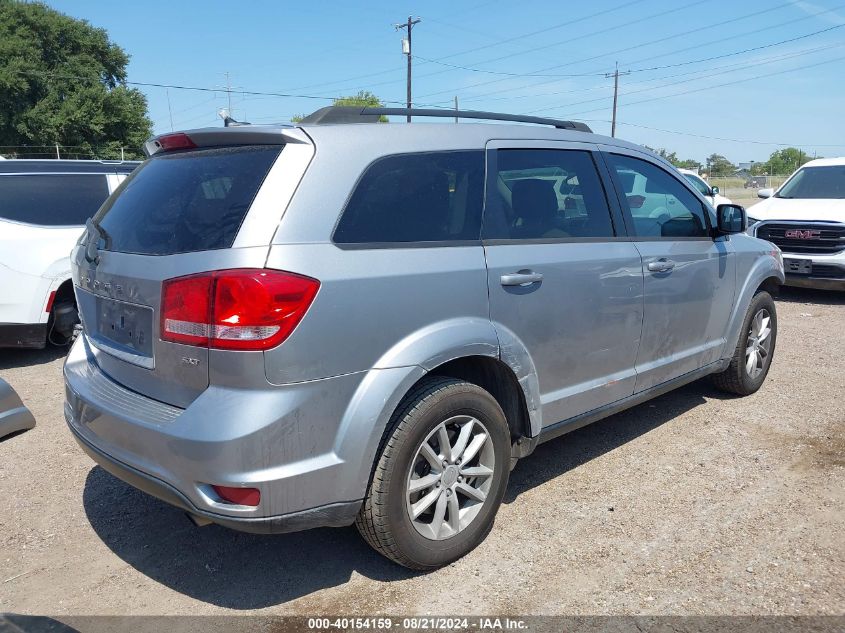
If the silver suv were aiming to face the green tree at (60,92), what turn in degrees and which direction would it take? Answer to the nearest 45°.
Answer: approximately 90° to its left

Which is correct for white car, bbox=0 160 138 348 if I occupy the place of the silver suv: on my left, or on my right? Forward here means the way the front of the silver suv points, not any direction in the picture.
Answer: on my left

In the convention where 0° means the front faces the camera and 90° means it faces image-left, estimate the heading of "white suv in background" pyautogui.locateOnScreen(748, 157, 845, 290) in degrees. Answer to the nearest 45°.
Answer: approximately 45°

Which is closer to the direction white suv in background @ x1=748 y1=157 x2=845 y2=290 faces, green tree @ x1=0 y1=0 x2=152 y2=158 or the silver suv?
the silver suv

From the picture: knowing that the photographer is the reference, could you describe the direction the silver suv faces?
facing away from the viewer and to the right of the viewer

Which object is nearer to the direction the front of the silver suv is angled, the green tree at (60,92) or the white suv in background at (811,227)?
the white suv in background

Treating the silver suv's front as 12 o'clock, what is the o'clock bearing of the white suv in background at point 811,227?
The white suv in background is roughly at 12 o'clock from the silver suv.
